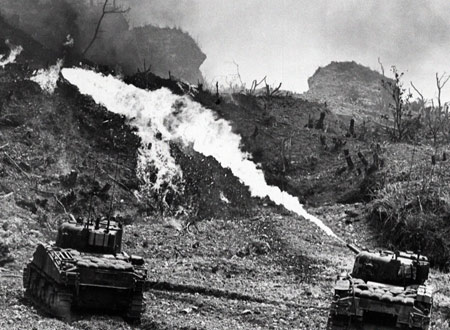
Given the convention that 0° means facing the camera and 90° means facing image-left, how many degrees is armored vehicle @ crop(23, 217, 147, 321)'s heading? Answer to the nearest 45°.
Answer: approximately 135°

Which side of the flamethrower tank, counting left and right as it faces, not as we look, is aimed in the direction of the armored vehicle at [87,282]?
left

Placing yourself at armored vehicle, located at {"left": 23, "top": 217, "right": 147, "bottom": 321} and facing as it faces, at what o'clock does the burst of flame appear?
The burst of flame is roughly at 1 o'clock from the armored vehicle.

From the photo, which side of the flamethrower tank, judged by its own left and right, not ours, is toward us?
back

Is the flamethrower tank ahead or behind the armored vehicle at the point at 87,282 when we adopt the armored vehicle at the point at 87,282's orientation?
behind

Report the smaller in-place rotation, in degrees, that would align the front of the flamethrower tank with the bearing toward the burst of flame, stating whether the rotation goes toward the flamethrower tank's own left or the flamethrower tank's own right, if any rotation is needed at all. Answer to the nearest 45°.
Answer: approximately 45° to the flamethrower tank's own left

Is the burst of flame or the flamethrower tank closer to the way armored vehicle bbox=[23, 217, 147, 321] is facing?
the burst of flame
